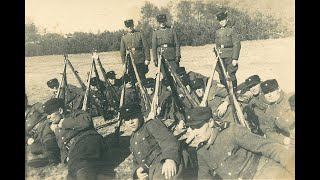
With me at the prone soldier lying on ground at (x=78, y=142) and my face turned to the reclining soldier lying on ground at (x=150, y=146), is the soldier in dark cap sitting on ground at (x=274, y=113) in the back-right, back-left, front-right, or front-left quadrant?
front-left

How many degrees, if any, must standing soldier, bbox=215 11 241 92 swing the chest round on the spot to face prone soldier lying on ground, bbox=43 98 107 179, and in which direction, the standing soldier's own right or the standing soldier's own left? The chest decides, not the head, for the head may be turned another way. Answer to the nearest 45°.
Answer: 0° — they already face them

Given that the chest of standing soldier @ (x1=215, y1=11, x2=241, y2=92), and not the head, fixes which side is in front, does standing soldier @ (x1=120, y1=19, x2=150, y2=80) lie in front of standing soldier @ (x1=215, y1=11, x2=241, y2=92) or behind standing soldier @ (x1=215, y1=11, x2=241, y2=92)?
in front

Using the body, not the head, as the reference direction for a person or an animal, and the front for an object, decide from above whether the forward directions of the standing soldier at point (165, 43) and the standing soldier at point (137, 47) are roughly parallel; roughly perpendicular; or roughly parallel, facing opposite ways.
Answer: roughly parallel

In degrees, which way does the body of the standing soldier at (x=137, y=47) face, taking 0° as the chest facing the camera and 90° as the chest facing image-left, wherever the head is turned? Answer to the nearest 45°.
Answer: approximately 0°

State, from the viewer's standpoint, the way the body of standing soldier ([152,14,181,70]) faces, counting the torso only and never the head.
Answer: toward the camera

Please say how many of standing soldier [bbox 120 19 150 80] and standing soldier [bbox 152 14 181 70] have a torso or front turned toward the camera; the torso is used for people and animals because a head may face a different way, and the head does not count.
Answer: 2

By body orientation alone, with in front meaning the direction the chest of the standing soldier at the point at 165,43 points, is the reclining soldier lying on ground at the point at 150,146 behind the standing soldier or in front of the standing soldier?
in front
